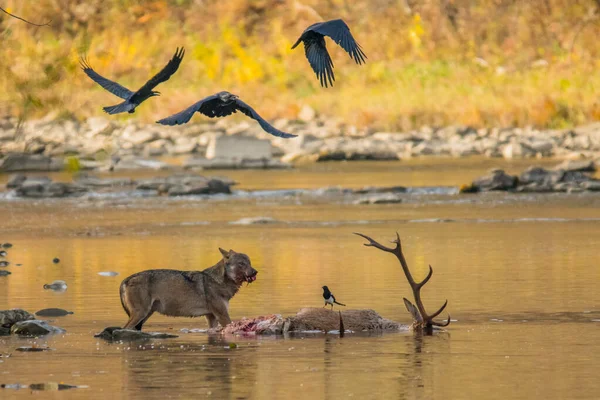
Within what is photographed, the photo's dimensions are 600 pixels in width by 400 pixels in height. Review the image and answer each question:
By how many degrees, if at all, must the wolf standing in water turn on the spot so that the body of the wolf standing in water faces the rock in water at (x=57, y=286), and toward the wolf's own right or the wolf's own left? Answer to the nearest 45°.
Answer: approximately 135° to the wolf's own left

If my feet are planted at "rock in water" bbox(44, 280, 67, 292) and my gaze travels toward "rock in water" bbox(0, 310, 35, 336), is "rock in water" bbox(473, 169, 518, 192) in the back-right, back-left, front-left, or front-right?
back-left

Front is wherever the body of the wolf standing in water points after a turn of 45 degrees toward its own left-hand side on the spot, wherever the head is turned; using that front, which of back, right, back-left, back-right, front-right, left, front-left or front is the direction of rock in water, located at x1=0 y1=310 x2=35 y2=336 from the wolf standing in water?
back-left

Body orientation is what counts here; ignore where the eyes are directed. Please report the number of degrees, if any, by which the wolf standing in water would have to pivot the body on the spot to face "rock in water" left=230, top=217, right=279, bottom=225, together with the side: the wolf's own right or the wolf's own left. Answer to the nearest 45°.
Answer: approximately 90° to the wolf's own left

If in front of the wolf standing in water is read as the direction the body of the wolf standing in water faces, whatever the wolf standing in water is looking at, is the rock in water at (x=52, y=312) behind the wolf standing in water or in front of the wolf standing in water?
behind

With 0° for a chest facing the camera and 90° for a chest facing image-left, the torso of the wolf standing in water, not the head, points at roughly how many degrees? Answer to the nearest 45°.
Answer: approximately 270°
